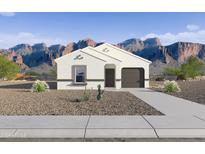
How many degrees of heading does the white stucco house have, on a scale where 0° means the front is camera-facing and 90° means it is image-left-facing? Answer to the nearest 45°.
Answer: approximately 0°
